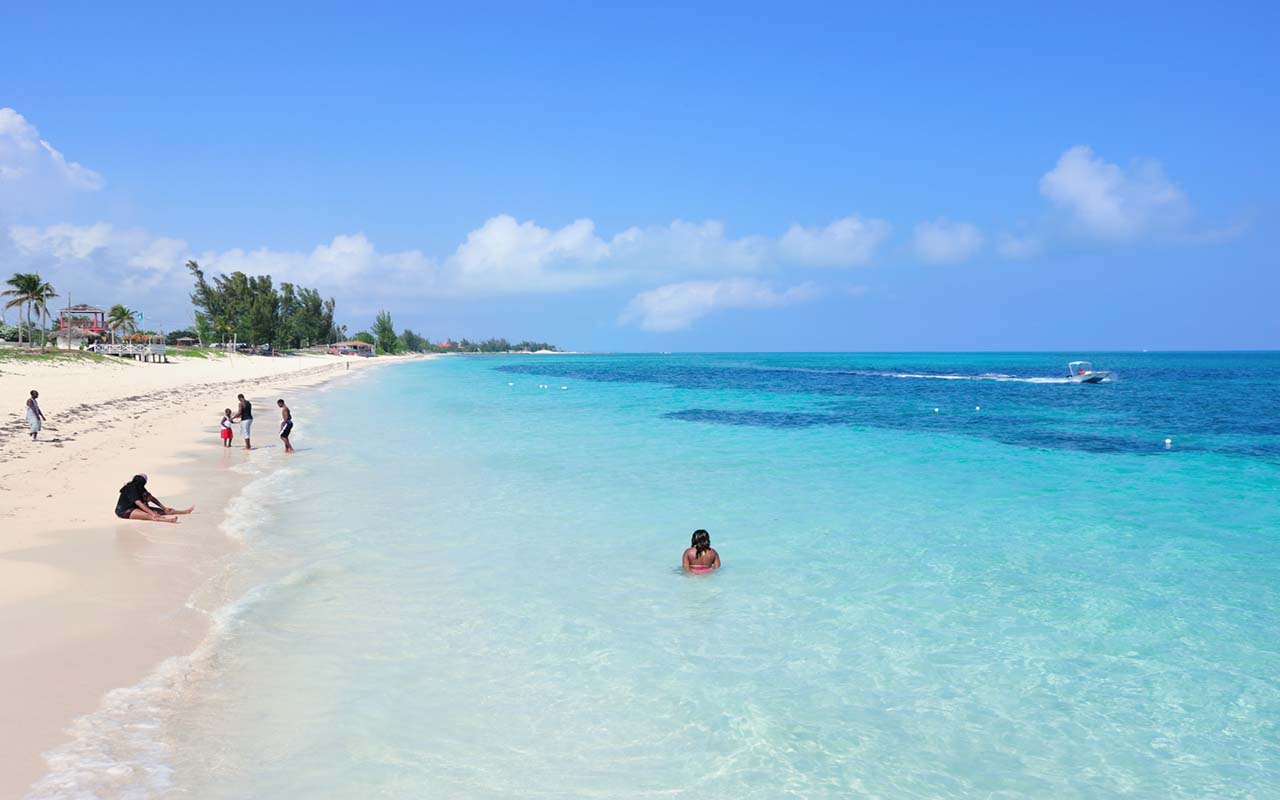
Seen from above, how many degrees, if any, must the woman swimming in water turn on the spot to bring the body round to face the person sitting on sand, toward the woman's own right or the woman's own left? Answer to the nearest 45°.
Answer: approximately 90° to the woman's own left

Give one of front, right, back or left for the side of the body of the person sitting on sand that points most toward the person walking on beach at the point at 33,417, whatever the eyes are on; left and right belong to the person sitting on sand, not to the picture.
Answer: left

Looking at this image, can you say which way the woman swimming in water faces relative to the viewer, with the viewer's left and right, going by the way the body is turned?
facing away from the viewer

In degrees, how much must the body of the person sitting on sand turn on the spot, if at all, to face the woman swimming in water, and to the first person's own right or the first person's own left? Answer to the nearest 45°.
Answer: approximately 45° to the first person's own right

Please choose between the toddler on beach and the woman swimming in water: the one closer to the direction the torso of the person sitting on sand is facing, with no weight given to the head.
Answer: the woman swimming in water

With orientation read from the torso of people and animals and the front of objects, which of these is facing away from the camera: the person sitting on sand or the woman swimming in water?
the woman swimming in water

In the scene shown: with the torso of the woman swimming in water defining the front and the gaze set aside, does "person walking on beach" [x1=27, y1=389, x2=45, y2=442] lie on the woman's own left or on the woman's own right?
on the woman's own left

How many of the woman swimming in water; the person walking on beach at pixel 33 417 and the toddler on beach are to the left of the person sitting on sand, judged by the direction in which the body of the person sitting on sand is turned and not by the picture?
2

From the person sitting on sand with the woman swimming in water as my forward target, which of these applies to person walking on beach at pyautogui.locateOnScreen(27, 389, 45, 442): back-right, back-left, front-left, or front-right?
back-left

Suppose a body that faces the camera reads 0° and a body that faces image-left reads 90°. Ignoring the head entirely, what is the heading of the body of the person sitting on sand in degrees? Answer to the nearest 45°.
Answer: approximately 270°

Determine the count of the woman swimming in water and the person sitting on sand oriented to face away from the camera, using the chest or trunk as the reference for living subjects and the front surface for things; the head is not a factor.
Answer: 1

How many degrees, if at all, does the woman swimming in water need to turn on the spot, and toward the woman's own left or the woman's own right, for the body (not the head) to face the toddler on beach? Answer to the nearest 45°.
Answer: approximately 45° to the woman's own left

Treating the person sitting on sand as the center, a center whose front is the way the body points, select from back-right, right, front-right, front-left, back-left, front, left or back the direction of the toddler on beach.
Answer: left

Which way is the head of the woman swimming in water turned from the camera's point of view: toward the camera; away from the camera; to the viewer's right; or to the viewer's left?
away from the camera

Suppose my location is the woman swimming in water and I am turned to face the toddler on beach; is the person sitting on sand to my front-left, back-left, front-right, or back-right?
front-left
